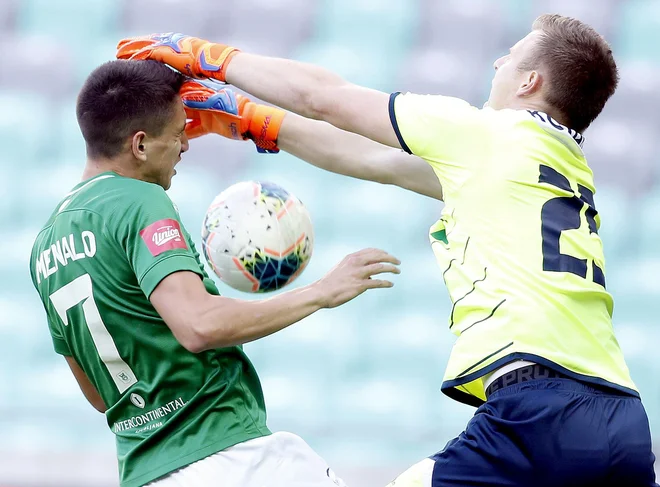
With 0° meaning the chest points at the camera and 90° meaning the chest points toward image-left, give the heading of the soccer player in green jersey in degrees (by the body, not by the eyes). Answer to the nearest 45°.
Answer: approximately 225°

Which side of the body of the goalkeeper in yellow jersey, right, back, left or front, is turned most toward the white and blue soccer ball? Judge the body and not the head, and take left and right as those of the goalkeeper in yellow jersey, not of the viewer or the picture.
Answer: front

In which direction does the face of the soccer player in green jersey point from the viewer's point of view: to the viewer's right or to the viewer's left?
to the viewer's right

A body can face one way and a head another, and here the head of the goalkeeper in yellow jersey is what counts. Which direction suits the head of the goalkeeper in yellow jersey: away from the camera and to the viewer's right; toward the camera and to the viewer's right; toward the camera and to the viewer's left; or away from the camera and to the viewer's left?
away from the camera and to the viewer's left

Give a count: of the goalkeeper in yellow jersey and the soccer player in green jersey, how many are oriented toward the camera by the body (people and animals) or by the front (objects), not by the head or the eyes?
0

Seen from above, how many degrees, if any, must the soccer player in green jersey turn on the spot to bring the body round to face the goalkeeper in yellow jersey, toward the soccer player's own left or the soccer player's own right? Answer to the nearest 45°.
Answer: approximately 45° to the soccer player's own right

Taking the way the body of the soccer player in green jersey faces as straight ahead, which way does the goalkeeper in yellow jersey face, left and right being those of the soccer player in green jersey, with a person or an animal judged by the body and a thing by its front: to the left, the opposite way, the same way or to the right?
to the left

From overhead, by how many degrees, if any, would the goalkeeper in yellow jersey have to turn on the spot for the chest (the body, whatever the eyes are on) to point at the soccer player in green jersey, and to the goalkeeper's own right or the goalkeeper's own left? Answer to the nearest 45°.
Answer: approximately 45° to the goalkeeper's own left

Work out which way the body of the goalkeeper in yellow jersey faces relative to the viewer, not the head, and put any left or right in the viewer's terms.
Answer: facing away from the viewer and to the left of the viewer
